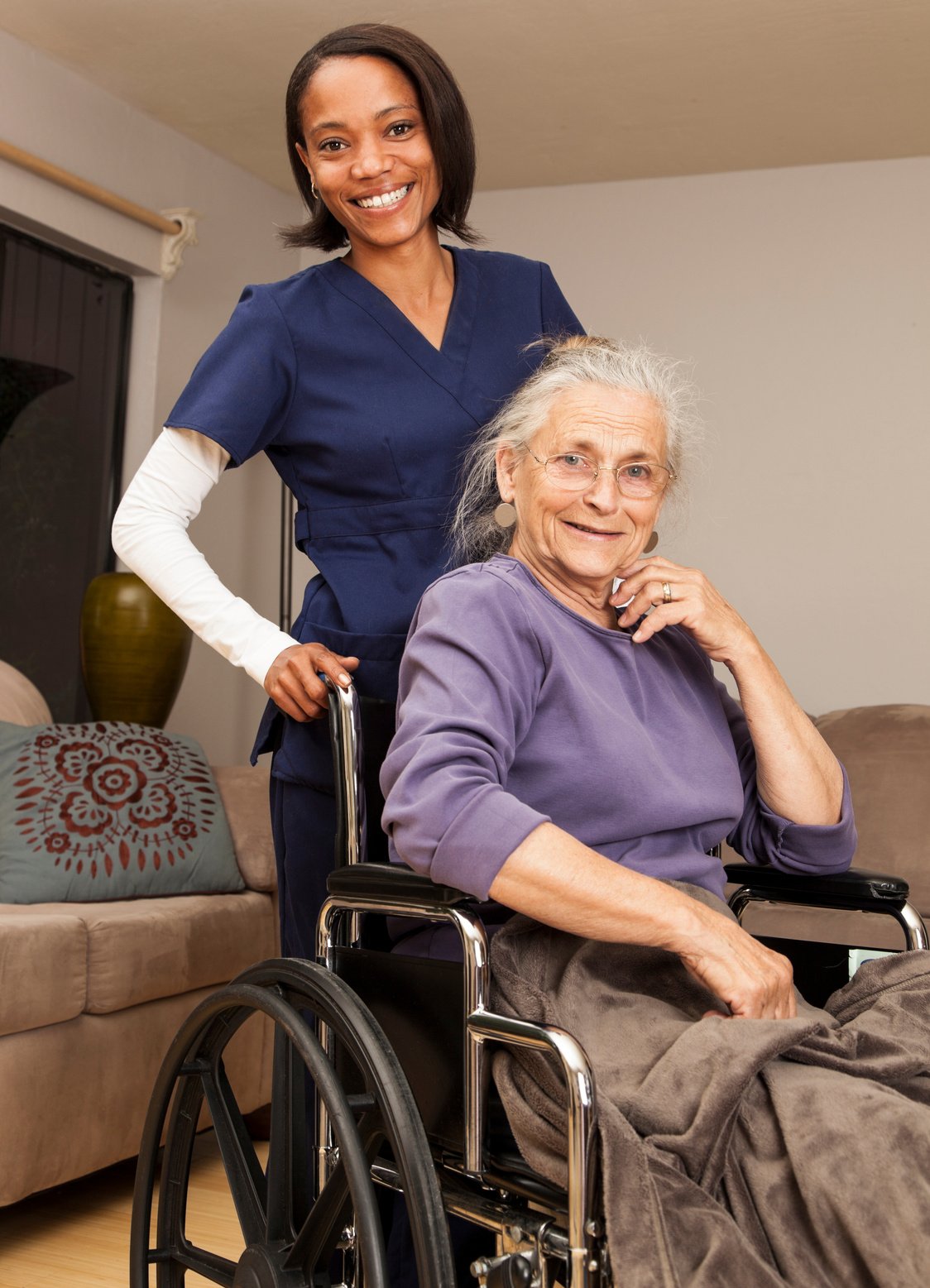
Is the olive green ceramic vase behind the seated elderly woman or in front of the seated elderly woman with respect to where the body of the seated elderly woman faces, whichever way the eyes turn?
behind

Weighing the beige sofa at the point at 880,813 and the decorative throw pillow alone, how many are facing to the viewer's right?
0

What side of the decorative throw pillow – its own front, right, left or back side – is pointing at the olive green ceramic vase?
back

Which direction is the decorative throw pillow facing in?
toward the camera

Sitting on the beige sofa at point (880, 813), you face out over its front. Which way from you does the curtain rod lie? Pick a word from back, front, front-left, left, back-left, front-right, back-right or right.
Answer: front-right

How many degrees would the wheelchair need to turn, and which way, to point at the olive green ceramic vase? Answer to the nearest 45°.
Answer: approximately 180°

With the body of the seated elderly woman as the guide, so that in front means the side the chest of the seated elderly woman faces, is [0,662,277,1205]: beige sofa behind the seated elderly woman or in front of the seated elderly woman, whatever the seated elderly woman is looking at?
behind

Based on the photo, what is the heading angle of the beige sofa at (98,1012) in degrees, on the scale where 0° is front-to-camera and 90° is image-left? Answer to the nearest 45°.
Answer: approximately 315°

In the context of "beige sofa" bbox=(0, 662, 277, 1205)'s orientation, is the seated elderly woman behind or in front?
in front

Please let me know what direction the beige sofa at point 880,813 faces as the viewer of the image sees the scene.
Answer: facing the viewer and to the left of the viewer

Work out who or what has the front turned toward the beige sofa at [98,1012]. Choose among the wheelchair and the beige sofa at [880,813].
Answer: the beige sofa at [880,813]

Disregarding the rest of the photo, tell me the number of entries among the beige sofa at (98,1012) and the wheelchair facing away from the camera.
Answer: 0

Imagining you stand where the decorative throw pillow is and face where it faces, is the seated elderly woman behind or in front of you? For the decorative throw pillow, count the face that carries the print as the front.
in front
